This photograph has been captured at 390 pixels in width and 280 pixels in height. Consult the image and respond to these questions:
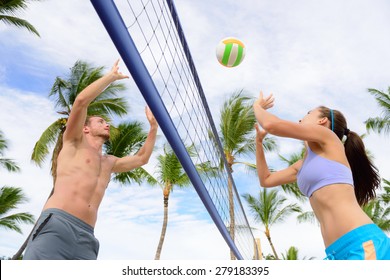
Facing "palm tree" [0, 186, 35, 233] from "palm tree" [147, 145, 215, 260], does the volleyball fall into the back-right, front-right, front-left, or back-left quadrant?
back-left

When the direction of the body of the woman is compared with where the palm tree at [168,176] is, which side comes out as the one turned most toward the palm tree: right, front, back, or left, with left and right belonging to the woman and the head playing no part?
right

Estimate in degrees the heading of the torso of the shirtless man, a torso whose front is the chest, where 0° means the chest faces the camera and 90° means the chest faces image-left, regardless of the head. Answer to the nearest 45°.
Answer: approximately 315°

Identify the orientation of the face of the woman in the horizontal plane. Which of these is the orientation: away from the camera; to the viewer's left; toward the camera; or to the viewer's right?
to the viewer's left

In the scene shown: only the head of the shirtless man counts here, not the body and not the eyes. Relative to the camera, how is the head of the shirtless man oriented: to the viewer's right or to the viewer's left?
to the viewer's right

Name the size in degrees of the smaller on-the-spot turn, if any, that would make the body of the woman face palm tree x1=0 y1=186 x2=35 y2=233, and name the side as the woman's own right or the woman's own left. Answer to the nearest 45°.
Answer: approximately 45° to the woman's own right

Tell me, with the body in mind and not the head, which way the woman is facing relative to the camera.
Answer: to the viewer's left

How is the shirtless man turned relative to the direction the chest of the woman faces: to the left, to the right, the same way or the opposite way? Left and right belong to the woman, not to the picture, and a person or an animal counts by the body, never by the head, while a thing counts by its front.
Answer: the opposite way

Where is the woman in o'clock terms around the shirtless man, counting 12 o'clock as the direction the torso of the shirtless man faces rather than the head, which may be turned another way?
The woman is roughly at 12 o'clock from the shirtless man.

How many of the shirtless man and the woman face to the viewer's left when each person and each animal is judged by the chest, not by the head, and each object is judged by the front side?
1
